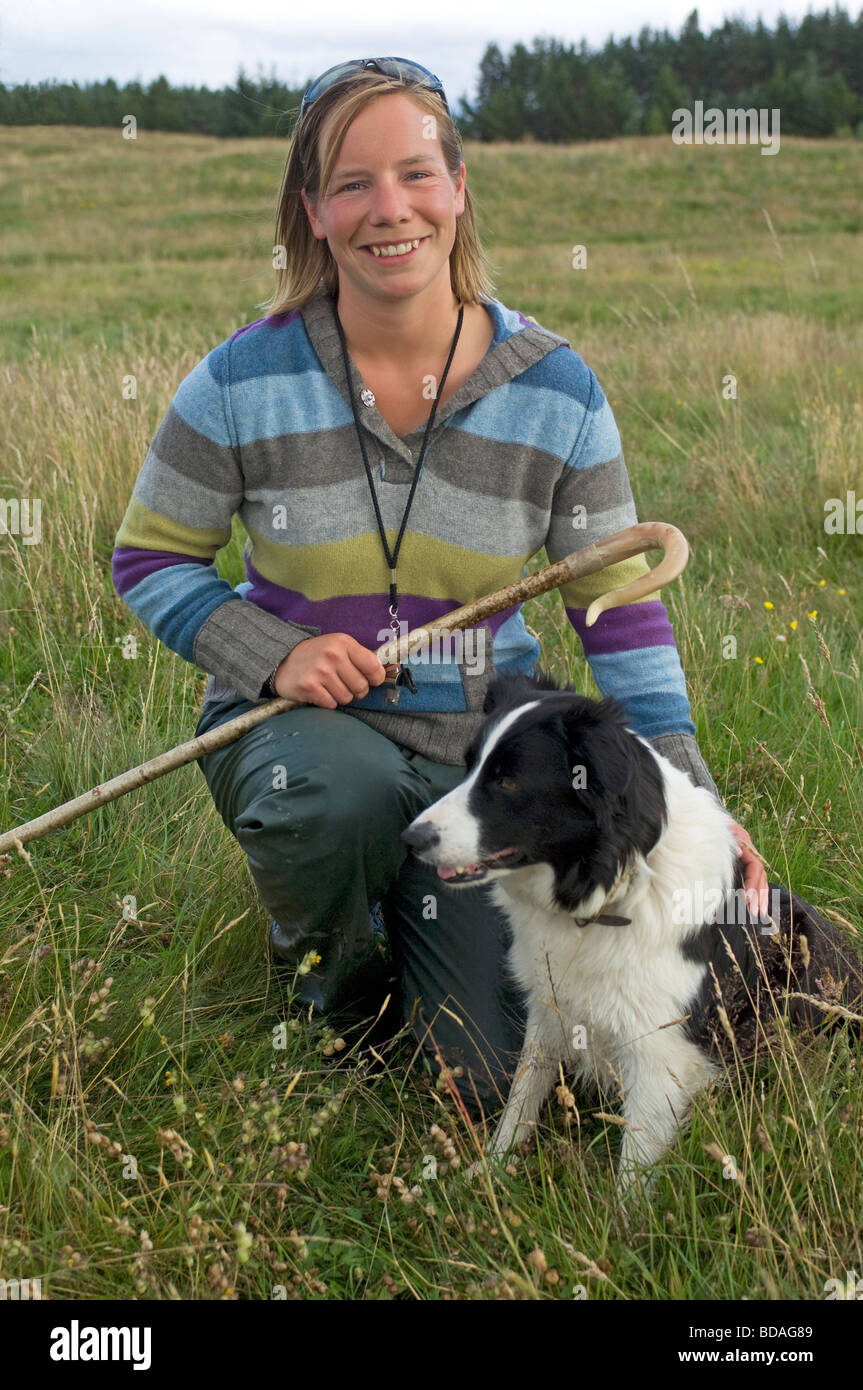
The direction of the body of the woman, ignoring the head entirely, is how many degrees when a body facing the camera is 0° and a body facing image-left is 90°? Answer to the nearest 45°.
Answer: approximately 0°

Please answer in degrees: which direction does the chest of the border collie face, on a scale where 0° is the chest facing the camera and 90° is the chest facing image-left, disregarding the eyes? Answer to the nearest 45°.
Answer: approximately 45°

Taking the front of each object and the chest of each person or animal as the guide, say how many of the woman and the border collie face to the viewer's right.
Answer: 0
